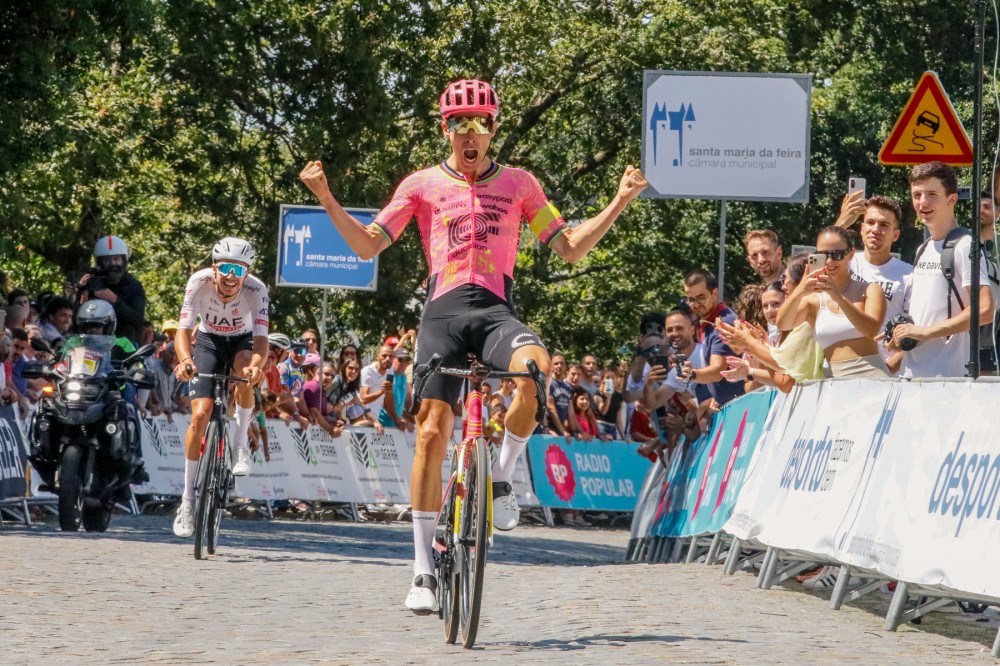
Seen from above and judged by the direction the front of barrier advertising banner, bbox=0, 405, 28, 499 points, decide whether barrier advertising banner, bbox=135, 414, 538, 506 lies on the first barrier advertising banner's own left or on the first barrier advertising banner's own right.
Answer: on the first barrier advertising banner's own left

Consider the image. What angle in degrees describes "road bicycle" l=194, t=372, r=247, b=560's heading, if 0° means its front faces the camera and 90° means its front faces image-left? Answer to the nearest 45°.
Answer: approximately 0°

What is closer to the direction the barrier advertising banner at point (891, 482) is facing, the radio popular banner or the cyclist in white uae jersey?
the cyclist in white uae jersey

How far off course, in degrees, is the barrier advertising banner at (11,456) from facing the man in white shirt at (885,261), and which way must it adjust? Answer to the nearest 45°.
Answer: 0° — it already faces them

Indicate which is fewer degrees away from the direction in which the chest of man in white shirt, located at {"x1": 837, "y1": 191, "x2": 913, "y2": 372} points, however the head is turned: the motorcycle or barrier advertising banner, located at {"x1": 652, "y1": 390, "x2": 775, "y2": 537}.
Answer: the motorcycle

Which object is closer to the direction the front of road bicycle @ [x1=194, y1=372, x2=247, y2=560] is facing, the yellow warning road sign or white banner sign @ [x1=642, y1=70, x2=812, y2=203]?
the yellow warning road sign
